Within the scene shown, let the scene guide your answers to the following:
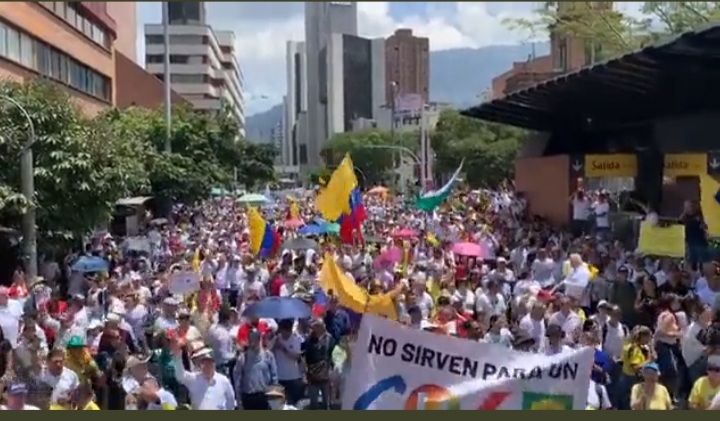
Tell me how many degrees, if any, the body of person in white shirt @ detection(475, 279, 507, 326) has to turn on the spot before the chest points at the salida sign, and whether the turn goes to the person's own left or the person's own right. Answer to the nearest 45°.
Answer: approximately 180°

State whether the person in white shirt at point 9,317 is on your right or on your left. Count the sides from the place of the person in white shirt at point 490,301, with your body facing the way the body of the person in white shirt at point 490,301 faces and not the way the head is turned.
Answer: on your right

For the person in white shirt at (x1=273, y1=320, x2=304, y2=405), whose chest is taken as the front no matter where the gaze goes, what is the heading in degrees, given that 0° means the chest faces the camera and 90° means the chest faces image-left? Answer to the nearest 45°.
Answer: approximately 0°

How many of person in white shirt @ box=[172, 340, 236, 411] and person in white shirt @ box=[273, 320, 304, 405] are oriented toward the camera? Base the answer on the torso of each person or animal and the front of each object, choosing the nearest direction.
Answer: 2

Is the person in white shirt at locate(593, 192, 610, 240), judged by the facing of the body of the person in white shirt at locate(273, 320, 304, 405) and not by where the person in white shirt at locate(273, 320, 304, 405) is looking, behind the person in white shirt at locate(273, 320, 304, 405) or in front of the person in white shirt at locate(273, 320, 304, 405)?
behind

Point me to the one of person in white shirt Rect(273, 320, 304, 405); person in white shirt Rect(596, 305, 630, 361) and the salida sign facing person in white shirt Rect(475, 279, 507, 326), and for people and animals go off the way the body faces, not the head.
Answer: the salida sign

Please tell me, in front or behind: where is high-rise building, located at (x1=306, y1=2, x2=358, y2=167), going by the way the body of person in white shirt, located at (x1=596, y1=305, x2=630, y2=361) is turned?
behind
